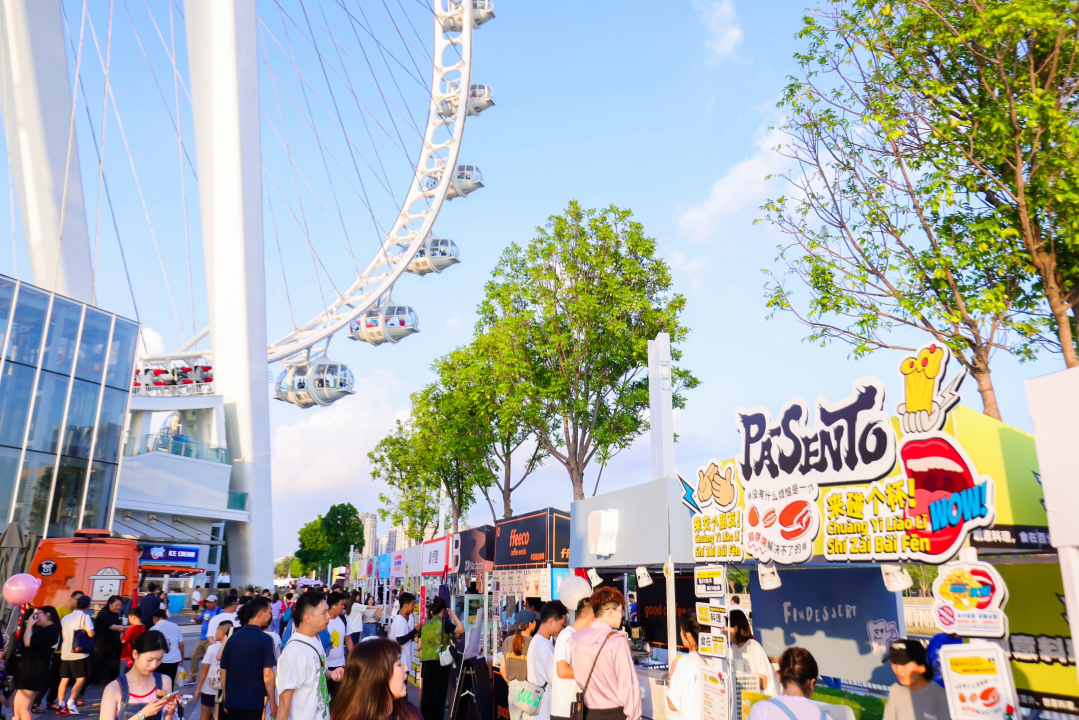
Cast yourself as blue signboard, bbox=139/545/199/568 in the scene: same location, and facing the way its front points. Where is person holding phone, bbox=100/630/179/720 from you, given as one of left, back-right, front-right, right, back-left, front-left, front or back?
front

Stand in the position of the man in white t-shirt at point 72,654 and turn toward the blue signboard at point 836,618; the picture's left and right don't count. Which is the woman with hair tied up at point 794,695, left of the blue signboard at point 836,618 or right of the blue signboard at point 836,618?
right

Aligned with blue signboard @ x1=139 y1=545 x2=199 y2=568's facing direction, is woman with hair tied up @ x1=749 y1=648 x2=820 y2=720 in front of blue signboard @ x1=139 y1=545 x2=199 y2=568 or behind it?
in front

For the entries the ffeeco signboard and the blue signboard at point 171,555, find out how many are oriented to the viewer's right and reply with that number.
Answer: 0

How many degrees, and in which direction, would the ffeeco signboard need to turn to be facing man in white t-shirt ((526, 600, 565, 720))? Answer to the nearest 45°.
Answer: approximately 45° to its left

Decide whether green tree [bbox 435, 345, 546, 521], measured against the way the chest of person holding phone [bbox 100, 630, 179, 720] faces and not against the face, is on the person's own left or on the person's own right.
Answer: on the person's own left

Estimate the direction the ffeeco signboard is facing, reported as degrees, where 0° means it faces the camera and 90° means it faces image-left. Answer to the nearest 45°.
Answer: approximately 45°
